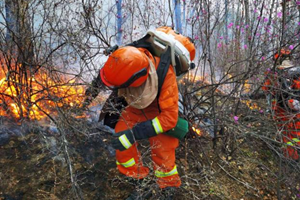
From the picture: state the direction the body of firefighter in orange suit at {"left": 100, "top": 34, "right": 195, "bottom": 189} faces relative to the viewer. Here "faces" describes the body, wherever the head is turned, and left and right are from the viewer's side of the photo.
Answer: facing the viewer and to the left of the viewer
